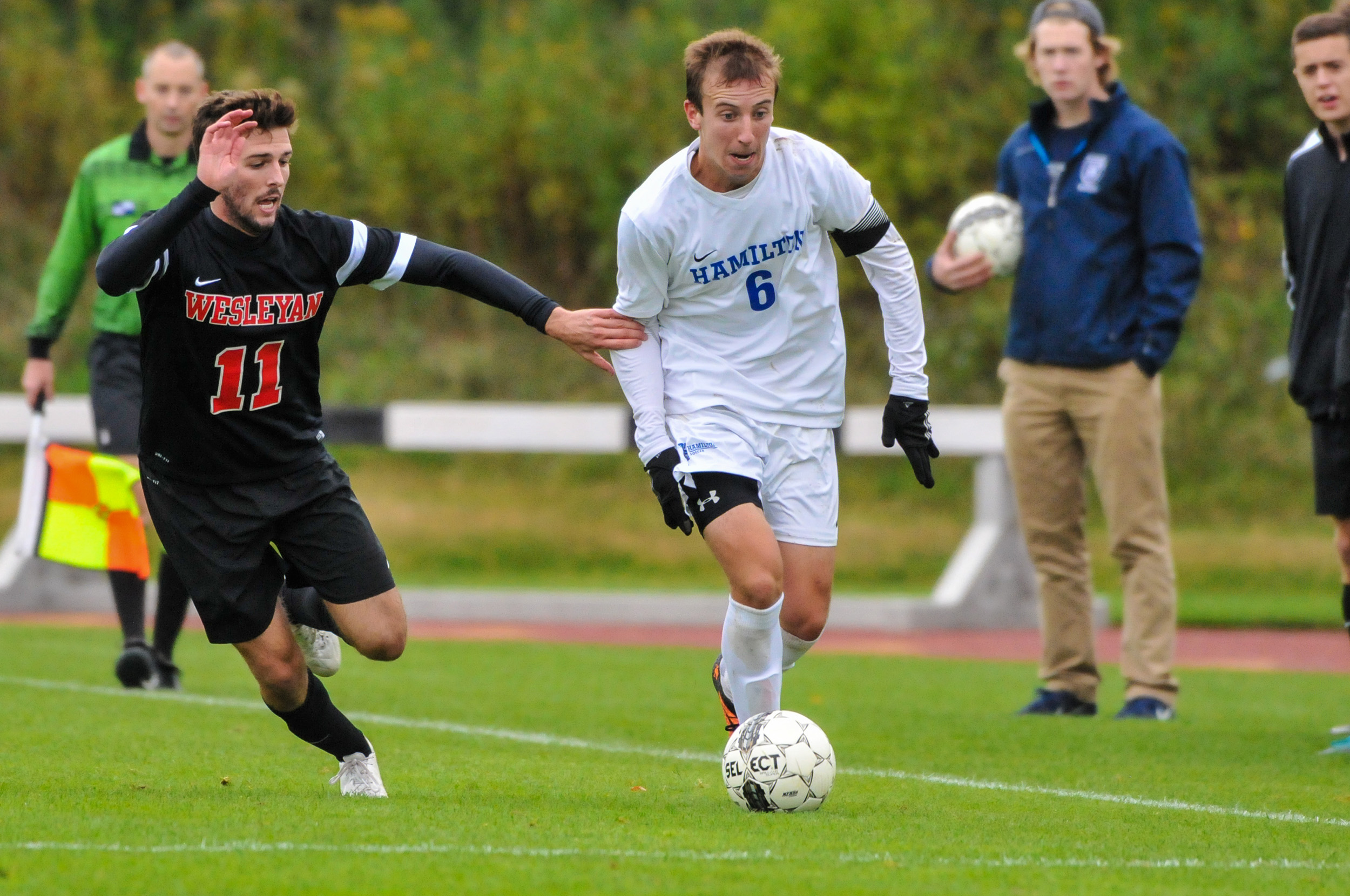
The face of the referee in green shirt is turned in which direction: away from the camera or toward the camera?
toward the camera

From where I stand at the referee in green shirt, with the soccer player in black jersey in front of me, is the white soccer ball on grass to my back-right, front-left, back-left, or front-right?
front-left

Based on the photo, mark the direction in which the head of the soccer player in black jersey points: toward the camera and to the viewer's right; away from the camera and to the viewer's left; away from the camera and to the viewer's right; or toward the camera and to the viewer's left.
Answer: toward the camera and to the viewer's right

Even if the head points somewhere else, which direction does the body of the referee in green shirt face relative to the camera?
toward the camera

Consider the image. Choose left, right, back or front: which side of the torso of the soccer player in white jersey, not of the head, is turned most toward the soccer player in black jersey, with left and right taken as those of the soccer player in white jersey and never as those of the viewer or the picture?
right

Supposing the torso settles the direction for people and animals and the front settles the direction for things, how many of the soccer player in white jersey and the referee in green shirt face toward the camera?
2

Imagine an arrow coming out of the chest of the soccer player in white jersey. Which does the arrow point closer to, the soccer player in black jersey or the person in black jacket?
the soccer player in black jersey

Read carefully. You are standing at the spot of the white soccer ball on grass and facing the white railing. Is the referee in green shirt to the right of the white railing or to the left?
left

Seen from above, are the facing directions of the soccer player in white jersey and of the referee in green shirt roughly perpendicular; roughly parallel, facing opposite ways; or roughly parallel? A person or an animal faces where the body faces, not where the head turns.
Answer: roughly parallel

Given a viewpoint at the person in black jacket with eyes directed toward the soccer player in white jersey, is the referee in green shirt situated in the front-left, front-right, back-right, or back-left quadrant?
front-right

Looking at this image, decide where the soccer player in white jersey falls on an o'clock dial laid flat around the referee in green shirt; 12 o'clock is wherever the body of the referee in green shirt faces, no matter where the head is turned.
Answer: The soccer player in white jersey is roughly at 11 o'clock from the referee in green shirt.

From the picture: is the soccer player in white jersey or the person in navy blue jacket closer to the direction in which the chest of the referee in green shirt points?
the soccer player in white jersey

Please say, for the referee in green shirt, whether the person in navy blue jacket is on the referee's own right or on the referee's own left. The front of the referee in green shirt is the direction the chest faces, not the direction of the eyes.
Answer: on the referee's own left
